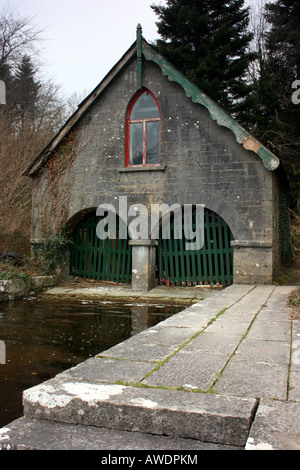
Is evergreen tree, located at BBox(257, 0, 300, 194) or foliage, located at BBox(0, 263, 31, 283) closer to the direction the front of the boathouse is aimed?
the foliage

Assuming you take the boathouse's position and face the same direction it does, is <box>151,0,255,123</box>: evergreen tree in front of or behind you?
behind

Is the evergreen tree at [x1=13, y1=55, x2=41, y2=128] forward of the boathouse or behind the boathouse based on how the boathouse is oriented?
behind

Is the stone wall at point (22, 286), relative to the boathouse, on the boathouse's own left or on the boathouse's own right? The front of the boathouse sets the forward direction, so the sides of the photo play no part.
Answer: on the boathouse's own right

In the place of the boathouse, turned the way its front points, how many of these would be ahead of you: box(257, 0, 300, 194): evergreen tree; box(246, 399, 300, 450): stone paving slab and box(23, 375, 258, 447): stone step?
2

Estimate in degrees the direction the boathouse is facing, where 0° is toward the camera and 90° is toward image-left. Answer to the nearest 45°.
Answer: approximately 0°

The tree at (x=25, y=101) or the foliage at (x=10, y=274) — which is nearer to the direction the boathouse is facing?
the foliage

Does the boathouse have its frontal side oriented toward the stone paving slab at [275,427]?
yes

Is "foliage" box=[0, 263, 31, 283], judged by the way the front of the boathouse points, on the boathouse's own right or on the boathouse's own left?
on the boathouse's own right

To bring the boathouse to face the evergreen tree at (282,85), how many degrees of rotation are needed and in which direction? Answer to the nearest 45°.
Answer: approximately 135° to its left

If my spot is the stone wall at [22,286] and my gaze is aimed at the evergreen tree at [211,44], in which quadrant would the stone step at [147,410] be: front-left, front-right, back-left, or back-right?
back-right

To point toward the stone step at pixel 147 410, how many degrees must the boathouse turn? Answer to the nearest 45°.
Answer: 0° — it already faces it
